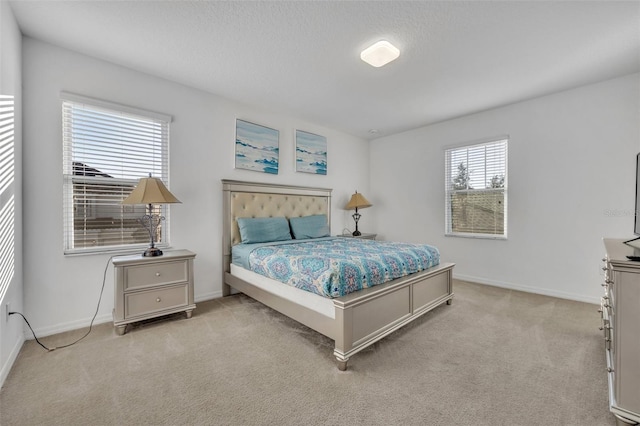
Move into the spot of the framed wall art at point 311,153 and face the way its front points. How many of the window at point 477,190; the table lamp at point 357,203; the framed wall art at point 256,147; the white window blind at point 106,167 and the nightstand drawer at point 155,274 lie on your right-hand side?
3

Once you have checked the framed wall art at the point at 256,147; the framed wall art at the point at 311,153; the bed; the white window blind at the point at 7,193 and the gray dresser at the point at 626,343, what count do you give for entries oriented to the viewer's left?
1

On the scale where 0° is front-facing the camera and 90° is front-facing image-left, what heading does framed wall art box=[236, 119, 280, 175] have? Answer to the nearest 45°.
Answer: approximately 315°

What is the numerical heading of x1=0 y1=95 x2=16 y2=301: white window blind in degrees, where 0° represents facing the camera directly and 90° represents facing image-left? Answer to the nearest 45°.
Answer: approximately 270°

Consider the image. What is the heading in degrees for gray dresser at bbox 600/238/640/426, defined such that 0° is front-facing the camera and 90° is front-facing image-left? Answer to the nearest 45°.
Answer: approximately 90°

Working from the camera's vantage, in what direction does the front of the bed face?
facing the viewer and to the right of the viewer

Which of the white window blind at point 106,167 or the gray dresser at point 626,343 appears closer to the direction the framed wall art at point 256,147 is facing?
the gray dresser

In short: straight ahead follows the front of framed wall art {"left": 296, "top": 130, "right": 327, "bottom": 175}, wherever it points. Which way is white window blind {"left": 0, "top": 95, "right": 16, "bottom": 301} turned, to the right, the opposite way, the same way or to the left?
to the left

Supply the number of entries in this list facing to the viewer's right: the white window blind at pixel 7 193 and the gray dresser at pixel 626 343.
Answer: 1

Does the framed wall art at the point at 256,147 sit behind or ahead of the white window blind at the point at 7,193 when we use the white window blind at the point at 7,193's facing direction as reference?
ahead

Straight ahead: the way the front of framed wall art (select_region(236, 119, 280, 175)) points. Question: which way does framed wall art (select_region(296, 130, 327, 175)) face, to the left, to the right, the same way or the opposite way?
the same way

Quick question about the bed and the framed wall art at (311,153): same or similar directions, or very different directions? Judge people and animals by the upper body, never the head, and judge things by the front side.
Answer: same or similar directions

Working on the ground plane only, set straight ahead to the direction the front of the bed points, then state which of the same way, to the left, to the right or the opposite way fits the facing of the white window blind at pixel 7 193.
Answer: to the left

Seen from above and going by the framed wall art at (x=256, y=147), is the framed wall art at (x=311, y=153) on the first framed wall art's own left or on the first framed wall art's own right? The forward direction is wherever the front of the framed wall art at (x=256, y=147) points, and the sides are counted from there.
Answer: on the first framed wall art's own left

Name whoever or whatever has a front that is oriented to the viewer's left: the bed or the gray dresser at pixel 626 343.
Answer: the gray dresser

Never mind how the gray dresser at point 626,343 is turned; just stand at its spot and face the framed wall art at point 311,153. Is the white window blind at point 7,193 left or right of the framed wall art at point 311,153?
left

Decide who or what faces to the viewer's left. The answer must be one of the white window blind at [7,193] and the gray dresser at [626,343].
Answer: the gray dresser
